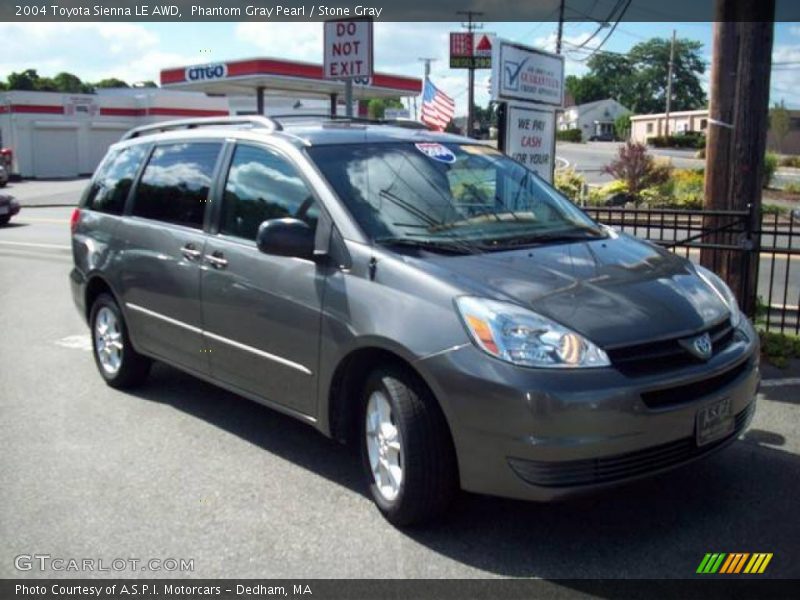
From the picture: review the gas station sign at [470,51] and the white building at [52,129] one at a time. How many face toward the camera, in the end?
2

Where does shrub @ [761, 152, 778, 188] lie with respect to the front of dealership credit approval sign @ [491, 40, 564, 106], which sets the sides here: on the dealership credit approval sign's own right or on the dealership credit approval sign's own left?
on the dealership credit approval sign's own left

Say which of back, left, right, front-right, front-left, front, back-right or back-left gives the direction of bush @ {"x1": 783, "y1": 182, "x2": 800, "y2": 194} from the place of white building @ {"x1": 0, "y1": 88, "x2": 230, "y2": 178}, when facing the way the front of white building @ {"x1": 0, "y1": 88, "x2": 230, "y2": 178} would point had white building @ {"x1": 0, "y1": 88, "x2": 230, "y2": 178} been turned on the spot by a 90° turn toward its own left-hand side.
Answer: front-right

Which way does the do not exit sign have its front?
toward the camera

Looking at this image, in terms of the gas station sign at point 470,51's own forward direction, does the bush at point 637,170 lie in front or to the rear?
in front

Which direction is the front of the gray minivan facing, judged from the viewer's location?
facing the viewer and to the right of the viewer

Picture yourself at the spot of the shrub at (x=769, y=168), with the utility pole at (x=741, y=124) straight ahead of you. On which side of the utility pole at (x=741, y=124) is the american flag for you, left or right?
right

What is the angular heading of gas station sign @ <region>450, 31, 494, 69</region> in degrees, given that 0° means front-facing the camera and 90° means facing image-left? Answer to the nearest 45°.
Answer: approximately 0°

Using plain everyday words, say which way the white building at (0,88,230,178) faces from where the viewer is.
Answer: facing the viewer

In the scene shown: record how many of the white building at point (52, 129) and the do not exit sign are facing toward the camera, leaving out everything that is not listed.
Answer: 2

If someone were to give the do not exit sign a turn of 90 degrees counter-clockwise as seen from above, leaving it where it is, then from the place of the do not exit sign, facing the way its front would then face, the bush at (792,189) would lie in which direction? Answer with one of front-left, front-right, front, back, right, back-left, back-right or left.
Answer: front-left

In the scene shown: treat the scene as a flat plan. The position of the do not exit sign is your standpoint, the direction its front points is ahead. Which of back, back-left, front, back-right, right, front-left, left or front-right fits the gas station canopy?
back

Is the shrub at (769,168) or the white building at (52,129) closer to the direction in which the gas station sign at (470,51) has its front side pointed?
the shrub

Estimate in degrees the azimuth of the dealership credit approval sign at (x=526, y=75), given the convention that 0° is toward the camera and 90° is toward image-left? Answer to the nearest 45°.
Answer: approximately 315°
